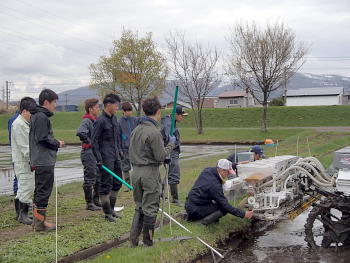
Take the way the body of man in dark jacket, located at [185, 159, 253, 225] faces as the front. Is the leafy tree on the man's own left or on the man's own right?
on the man's own left

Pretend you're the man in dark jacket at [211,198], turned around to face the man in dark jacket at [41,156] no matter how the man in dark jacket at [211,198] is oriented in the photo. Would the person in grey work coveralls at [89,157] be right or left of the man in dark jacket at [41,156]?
right

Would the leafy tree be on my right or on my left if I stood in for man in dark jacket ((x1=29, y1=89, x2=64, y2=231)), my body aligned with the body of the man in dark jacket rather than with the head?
on my left

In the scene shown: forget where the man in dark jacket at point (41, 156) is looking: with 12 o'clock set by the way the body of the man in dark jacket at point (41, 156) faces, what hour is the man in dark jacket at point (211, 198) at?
the man in dark jacket at point (211, 198) is roughly at 12 o'clock from the man in dark jacket at point (41, 156).

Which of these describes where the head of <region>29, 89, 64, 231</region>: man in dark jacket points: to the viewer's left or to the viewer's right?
to the viewer's right

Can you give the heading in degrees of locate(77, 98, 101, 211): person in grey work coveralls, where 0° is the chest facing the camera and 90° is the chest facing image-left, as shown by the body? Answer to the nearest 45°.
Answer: approximately 270°

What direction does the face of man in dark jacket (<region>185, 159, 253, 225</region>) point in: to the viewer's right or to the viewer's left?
to the viewer's right

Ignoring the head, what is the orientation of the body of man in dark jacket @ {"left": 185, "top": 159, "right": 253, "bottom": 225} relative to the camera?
to the viewer's right

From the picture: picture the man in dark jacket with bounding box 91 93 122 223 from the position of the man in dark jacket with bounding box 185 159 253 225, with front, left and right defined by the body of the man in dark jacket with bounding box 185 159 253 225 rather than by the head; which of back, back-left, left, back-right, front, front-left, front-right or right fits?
back

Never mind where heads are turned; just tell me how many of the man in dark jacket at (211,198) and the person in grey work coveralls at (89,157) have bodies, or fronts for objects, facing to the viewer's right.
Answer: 2

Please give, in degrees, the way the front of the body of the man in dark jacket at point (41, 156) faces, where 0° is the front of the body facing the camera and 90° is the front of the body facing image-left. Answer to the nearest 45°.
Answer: approximately 270°
